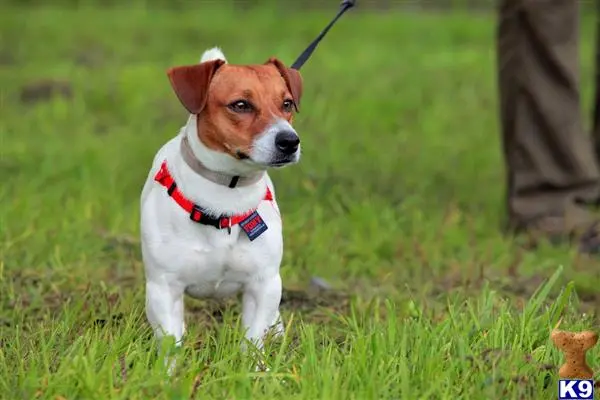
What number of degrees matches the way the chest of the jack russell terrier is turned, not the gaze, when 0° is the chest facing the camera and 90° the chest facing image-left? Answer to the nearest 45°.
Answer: approximately 0°
